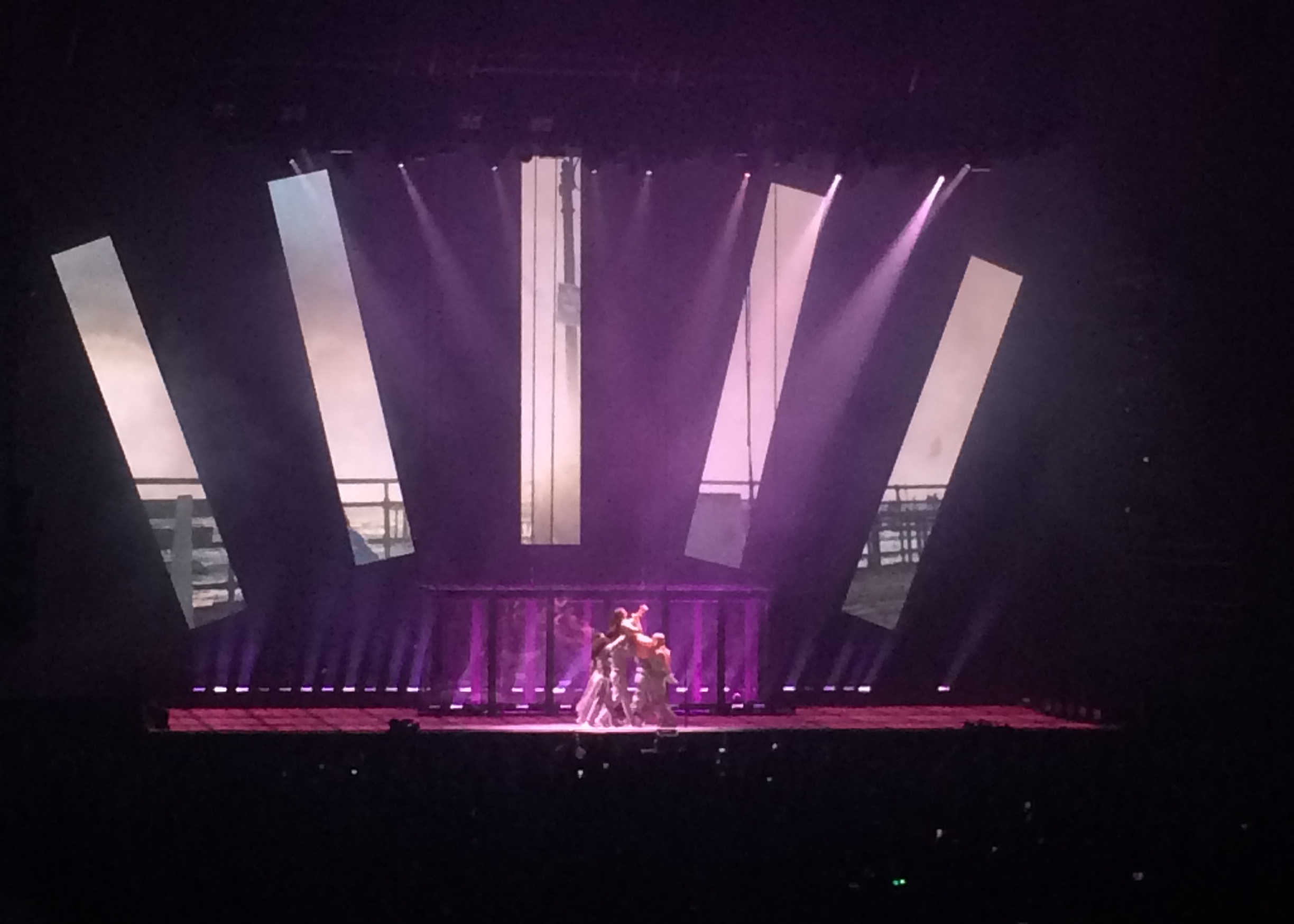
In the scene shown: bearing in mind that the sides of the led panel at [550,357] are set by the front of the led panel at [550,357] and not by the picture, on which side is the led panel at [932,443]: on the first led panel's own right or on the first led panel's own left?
on the first led panel's own left

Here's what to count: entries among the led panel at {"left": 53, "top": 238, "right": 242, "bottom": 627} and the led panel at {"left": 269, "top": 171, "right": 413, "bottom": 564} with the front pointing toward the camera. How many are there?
2

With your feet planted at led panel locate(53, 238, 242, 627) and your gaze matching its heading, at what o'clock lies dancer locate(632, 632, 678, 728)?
The dancer is roughly at 10 o'clock from the led panel.

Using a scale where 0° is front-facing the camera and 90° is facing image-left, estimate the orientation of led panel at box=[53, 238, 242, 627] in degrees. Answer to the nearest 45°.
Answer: approximately 0°

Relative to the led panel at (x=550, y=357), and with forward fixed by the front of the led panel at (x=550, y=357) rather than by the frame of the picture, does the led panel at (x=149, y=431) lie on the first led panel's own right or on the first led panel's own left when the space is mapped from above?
on the first led panel's own right

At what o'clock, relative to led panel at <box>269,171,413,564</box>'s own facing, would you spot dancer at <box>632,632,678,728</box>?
The dancer is roughly at 10 o'clock from the led panel.

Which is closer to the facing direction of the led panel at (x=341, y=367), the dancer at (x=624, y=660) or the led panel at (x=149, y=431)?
the dancer

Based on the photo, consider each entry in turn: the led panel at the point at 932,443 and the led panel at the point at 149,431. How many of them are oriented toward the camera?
2
